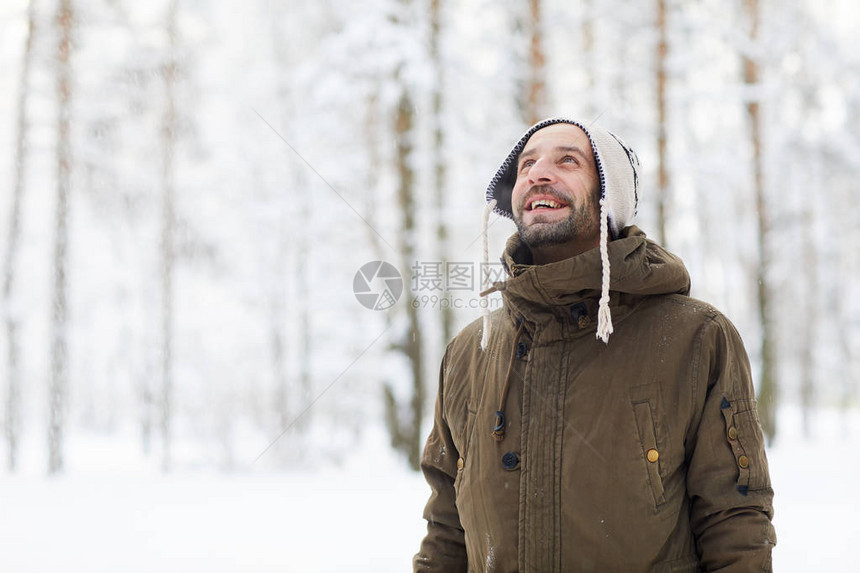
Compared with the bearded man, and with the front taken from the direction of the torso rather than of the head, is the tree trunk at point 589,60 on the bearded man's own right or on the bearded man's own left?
on the bearded man's own right

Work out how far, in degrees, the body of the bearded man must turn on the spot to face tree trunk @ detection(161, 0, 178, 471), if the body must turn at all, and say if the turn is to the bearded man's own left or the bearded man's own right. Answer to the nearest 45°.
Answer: approximately 90° to the bearded man's own right

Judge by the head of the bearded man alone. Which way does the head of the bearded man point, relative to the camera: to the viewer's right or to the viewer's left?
to the viewer's left

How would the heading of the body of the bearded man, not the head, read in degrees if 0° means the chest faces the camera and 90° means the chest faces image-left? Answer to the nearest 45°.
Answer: approximately 45°

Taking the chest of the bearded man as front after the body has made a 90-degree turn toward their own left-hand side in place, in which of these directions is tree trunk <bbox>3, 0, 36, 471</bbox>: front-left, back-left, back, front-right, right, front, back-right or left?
back

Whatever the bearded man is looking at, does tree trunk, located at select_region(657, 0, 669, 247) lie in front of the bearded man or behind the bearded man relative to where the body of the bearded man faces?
behind

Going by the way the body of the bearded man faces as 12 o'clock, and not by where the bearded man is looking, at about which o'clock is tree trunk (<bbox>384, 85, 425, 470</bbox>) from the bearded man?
The tree trunk is roughly at 4 o'clock from the bearded man.

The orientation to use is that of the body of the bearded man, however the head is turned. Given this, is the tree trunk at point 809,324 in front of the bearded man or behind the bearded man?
behind

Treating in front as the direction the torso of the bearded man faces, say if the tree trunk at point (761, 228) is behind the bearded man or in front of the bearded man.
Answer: behind

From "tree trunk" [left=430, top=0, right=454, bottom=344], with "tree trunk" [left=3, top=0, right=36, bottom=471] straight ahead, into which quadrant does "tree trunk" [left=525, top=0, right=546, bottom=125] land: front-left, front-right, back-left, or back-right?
back-left

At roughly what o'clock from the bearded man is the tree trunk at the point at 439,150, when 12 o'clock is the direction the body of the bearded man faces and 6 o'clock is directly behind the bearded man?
The tree trunk is roughly at 4 o'clock from the bearded man.
